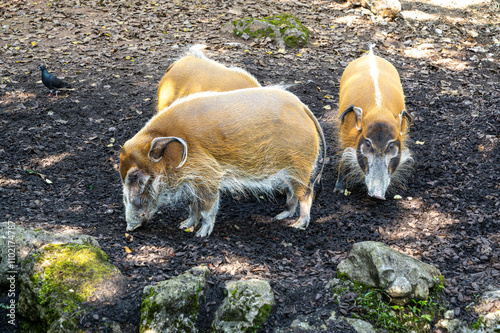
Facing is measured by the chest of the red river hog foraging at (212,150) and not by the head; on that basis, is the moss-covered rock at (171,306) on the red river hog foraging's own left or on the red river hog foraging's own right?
on the red river hog foraging's own left

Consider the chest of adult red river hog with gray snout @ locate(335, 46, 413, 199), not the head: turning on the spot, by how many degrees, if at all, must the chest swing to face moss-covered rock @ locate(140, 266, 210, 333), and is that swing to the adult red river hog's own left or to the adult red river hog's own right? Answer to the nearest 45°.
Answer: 0° — it already faces it

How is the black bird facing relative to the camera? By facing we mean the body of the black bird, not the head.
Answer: to the viewer's left

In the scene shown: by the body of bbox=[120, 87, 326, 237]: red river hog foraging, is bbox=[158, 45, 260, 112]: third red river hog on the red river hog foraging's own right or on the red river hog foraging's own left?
on the red river hog foraging's own right

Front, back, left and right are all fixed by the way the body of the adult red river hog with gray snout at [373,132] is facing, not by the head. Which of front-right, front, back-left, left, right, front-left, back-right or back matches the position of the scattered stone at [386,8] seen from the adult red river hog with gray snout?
back

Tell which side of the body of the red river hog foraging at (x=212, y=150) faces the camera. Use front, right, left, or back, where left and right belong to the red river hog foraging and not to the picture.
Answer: left

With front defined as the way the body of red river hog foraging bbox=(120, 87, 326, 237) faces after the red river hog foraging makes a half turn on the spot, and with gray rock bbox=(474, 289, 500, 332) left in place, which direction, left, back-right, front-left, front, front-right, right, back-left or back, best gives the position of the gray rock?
front-right
